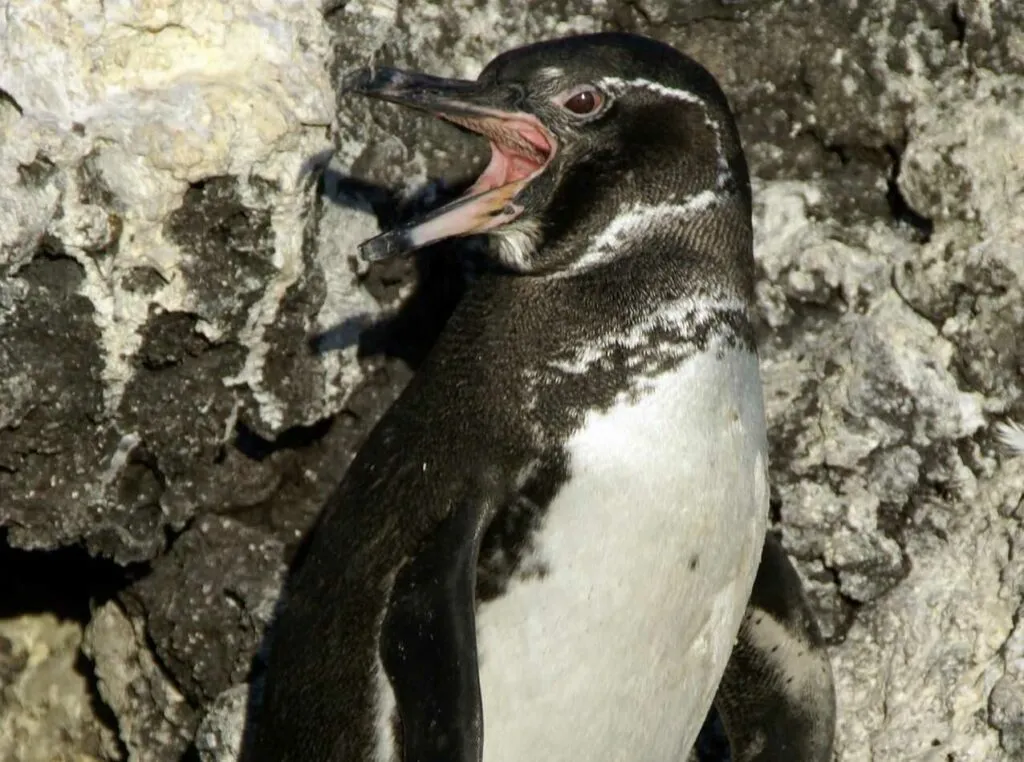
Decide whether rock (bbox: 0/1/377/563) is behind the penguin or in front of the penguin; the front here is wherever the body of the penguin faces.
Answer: behind

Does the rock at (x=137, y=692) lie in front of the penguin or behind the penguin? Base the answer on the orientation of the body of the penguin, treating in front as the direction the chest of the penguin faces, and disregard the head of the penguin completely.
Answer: behind

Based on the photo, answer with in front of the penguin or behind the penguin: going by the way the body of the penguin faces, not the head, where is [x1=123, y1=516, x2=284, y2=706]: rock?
behind

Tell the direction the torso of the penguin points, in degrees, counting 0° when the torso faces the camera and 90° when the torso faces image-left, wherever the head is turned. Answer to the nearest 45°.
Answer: approximately 315°
